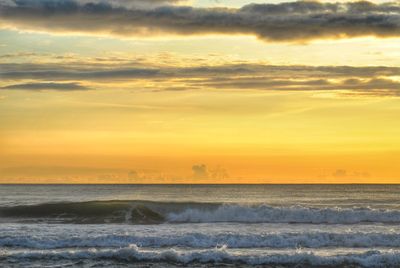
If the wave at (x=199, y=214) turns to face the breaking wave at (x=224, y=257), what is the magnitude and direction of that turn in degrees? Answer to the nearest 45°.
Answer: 0° — it already faces it

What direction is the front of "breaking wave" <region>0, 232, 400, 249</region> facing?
toward the camera

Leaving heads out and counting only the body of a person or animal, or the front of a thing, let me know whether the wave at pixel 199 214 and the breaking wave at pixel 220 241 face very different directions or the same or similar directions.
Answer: same or similar directions

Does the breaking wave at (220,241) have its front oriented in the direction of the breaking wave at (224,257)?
yes

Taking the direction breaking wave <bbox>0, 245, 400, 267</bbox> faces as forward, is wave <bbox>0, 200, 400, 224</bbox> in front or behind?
behind

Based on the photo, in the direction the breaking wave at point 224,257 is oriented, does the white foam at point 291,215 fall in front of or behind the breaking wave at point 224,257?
behind

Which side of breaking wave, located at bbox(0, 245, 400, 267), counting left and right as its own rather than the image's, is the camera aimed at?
front

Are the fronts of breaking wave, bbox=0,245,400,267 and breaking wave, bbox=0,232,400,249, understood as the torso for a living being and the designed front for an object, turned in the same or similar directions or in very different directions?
same or similar directions

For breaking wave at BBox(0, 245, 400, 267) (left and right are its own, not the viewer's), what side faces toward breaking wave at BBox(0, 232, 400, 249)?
back

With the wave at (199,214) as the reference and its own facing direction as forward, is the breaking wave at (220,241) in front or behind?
in front

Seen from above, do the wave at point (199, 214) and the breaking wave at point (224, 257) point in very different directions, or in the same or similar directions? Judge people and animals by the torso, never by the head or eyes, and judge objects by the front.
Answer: same or similar directions

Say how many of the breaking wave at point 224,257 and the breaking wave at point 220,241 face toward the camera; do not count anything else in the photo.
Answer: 2

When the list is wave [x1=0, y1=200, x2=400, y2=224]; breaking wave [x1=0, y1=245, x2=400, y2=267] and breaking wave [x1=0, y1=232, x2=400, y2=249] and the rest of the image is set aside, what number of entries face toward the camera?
3
